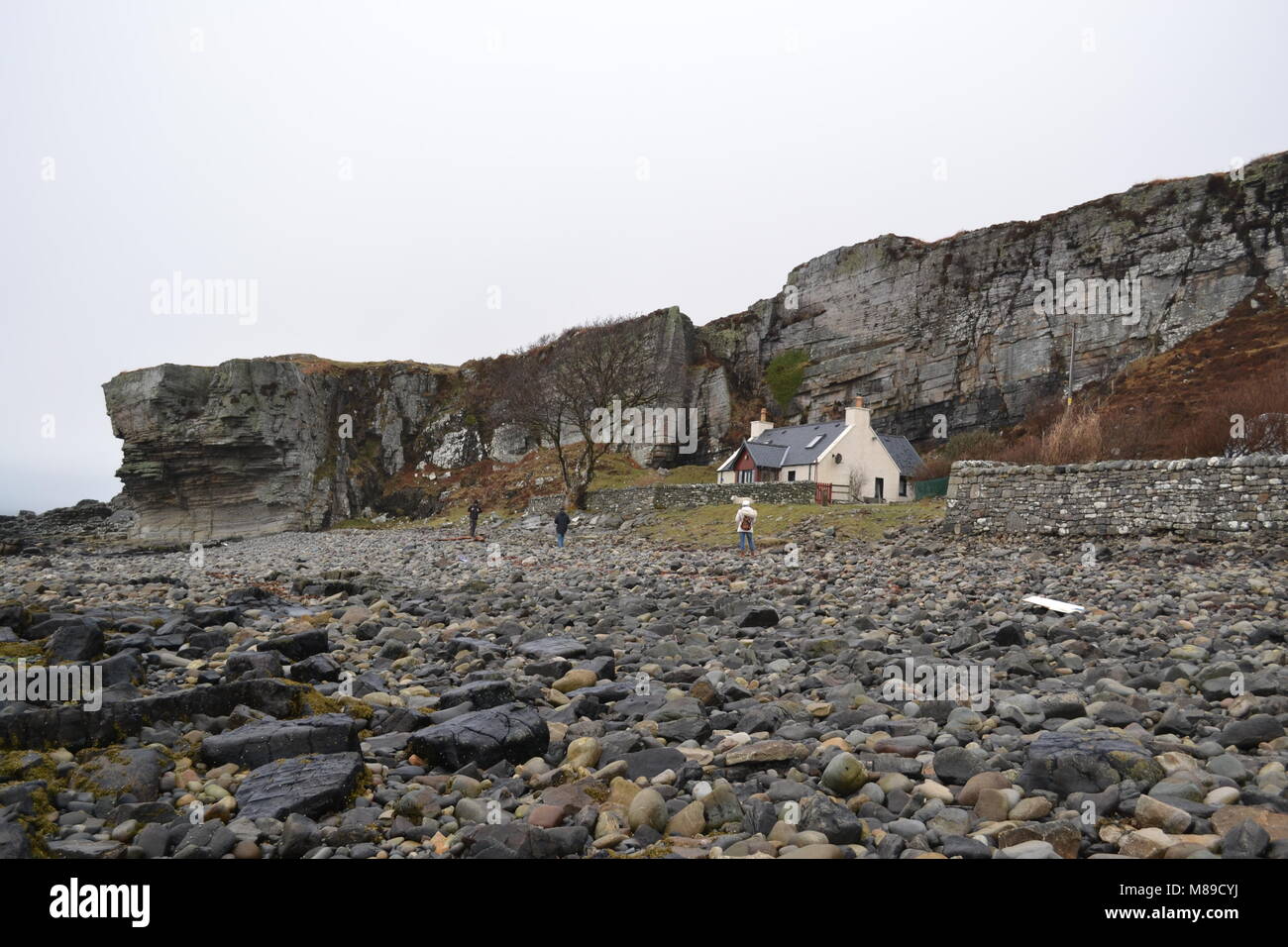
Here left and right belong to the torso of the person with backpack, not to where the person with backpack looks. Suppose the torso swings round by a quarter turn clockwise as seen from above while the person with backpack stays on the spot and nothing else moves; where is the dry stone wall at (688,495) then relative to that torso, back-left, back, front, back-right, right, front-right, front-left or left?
left

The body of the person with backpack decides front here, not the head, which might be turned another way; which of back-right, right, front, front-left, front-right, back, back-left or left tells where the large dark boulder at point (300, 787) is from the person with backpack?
back

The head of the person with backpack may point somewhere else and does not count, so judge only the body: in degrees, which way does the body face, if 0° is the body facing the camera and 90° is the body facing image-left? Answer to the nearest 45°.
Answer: approximately 180°

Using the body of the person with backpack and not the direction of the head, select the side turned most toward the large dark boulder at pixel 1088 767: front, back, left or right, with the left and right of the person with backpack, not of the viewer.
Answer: back

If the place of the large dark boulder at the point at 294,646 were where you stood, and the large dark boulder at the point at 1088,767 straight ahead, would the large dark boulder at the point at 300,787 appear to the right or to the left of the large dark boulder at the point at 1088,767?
right

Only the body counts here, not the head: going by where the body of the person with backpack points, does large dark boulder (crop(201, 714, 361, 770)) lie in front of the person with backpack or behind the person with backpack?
behind

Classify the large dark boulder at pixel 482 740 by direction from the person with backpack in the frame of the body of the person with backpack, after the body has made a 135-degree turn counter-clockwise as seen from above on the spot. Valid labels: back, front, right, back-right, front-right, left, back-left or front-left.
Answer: front-left

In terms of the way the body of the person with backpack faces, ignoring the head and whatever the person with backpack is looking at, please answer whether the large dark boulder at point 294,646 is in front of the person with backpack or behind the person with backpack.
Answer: behind

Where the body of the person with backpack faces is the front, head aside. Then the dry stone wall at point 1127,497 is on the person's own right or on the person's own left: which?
on the person's own right
